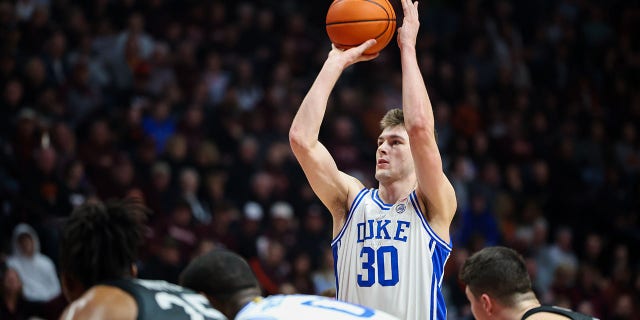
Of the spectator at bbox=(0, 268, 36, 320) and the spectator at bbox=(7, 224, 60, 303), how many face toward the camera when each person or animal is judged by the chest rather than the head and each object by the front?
2

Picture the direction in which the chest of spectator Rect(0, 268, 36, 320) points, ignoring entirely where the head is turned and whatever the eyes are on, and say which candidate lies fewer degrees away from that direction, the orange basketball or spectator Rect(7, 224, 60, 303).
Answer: the orange basketball

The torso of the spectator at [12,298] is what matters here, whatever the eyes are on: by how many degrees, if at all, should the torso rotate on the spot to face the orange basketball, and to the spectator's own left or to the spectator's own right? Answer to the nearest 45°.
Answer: approximately 45° to the spectator's own left

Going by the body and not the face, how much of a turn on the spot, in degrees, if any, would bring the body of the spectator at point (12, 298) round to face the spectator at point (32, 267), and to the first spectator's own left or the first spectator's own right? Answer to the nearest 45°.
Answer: approximately 180°

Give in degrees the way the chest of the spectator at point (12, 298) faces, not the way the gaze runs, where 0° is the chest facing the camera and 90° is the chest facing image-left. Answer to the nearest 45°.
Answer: approximately 0°

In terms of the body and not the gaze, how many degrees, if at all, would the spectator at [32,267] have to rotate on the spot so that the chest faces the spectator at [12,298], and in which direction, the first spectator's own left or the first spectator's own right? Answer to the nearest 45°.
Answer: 0° — they already face them

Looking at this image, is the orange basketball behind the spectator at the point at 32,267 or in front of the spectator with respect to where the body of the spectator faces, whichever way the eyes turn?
in front

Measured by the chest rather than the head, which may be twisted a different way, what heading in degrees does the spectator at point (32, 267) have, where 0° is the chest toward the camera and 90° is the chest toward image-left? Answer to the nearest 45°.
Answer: approximately 0°
